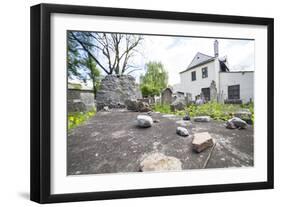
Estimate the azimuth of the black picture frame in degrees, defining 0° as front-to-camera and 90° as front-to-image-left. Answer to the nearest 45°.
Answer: approximately 315°
